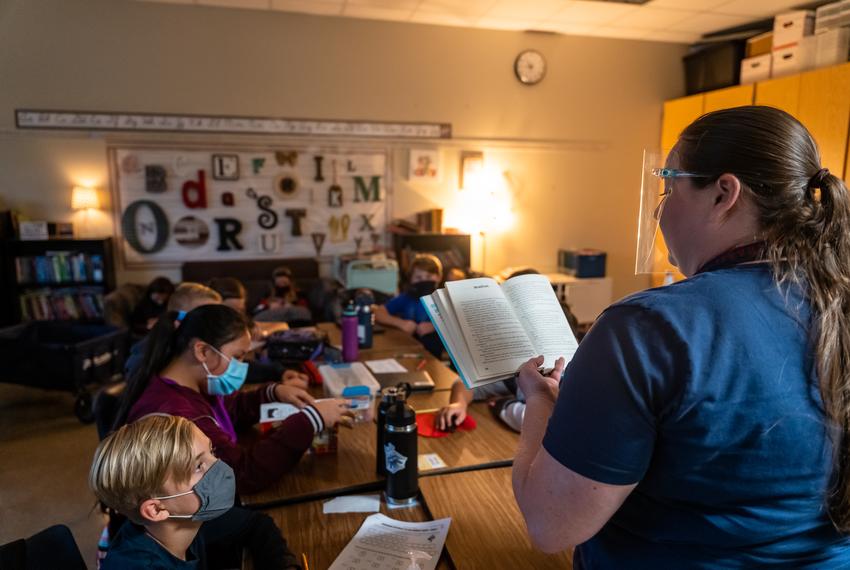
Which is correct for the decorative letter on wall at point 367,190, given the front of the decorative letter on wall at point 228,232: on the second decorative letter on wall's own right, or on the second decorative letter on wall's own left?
on the second decorative letter on wall's own left

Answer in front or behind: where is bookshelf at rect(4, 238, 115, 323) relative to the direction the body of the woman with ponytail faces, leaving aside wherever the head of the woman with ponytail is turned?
in front

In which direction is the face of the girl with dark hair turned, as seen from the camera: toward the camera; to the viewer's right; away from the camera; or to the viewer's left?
to the viewer's right

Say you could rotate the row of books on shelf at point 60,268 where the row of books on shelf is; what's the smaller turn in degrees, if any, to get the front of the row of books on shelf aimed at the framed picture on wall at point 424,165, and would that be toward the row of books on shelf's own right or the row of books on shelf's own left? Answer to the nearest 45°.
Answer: approximately 90° to the row of books on shelf's own left

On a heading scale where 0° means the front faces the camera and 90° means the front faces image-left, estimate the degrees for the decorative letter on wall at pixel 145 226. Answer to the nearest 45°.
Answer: approximately 0°

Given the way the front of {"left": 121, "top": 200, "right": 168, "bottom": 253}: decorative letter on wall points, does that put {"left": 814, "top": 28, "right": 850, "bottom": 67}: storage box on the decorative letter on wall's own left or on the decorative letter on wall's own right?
on the decorative letter on wall's own left

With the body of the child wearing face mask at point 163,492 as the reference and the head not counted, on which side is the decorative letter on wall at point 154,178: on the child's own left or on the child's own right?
on the child's own left

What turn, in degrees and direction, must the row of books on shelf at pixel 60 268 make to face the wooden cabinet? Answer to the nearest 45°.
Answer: approximately 45° to its left

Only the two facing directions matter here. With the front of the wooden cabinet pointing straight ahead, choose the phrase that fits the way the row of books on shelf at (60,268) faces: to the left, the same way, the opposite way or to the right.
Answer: to the left

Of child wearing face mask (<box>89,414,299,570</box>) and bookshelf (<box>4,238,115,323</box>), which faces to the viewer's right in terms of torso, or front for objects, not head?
the child wearing face mask

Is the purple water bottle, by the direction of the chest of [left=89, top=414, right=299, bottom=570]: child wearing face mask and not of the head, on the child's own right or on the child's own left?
on the child's own left

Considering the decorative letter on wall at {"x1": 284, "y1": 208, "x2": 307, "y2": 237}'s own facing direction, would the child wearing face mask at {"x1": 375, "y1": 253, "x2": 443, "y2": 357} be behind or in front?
in front

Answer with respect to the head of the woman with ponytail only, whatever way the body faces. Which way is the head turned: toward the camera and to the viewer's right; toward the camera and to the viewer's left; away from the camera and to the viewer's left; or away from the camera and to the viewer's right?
away from the camera and to the viewer's left
